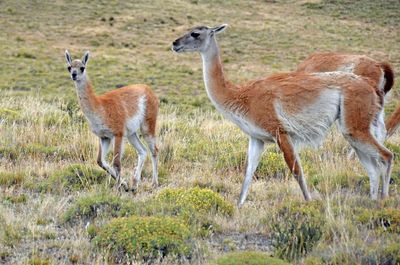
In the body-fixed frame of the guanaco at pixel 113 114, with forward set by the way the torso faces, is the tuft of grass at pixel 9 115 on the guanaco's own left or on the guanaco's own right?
on the guanaco's own right

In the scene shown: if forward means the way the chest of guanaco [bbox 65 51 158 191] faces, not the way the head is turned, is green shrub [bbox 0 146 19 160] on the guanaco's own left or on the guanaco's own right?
on the guanaco's own right

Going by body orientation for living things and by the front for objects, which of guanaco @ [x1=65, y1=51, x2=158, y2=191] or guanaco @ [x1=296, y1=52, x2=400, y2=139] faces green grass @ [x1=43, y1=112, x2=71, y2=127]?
guanaco @ [x1=296, y1=52, x2=400, y2=139]

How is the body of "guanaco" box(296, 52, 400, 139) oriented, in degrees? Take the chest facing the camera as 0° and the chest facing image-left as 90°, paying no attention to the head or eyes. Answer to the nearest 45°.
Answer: approximately 90°

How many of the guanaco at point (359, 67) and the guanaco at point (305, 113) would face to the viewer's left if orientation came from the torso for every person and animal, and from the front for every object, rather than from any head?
2

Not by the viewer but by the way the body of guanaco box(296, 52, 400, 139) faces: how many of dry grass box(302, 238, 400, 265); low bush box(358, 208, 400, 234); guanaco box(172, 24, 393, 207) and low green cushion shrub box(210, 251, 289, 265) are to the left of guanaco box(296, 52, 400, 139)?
4

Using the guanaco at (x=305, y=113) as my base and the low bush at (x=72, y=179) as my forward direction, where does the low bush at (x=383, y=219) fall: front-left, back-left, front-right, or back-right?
back-left

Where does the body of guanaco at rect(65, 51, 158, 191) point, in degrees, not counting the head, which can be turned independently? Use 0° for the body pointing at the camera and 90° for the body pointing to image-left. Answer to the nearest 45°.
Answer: approximately 45°

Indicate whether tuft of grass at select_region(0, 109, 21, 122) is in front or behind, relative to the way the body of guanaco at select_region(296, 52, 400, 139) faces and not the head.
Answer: in front

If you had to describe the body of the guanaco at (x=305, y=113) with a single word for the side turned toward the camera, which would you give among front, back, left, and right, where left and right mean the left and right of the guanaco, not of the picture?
left

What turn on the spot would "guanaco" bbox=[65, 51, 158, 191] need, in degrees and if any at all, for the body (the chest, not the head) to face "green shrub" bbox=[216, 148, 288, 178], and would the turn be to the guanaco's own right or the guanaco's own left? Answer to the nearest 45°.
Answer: approximately 135° to the guanaco's own left

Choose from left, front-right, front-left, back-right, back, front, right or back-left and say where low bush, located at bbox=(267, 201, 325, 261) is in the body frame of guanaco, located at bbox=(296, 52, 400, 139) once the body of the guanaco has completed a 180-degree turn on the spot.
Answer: right

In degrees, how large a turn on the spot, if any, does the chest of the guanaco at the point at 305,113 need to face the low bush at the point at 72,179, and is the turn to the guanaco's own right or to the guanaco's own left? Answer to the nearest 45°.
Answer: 0° — it already faces it

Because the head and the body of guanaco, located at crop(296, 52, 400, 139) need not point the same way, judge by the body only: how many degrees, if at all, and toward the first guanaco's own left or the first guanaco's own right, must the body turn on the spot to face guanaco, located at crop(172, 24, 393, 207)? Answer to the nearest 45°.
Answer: approximately 90° to the first guanaco's own left
